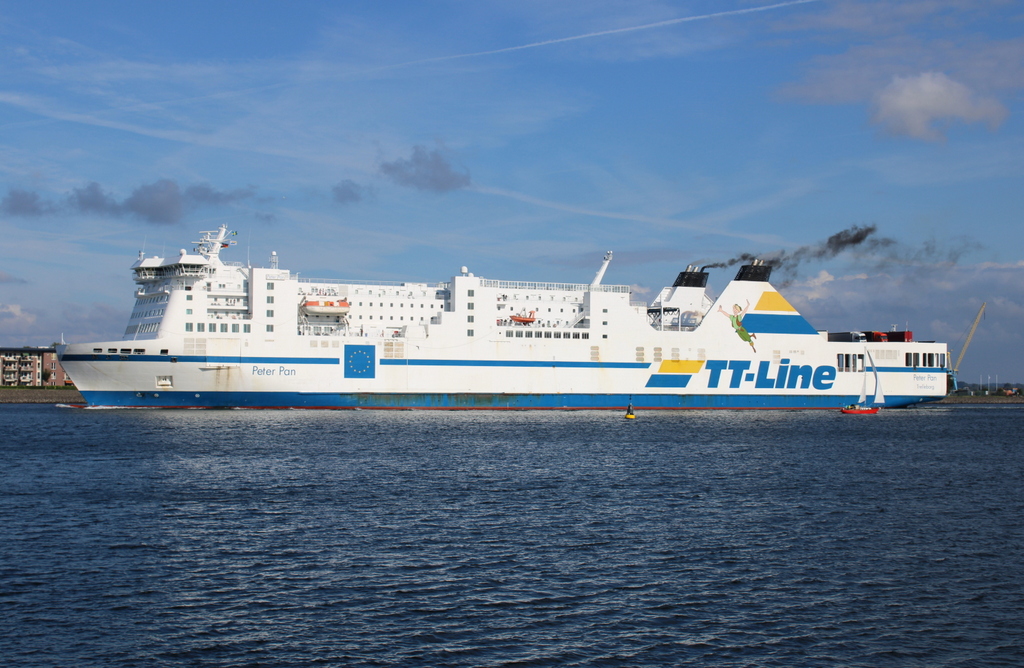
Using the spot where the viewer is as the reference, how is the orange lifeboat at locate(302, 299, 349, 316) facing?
facing to the left of the viewer
